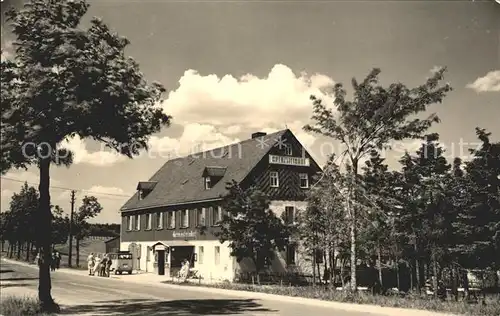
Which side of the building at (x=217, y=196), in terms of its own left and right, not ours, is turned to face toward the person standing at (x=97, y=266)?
right

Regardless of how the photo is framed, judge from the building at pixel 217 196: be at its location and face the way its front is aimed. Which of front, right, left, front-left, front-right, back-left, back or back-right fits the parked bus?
right

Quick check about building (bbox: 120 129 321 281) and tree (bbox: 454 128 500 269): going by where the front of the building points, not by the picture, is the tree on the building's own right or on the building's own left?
on the building's own left

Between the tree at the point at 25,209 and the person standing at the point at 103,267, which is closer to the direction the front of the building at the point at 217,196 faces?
the person standing

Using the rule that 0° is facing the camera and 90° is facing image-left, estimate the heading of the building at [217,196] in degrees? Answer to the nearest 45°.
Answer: approximately 45°

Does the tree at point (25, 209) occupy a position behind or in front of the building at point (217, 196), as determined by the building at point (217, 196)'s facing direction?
in front

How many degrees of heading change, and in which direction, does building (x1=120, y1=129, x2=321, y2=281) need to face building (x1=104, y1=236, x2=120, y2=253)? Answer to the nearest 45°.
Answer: approximately 90° to its right

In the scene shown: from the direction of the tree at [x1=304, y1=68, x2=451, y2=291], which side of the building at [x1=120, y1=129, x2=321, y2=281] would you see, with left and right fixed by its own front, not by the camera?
left

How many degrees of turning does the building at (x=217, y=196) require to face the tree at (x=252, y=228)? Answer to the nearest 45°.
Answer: approximately 45° to its left
